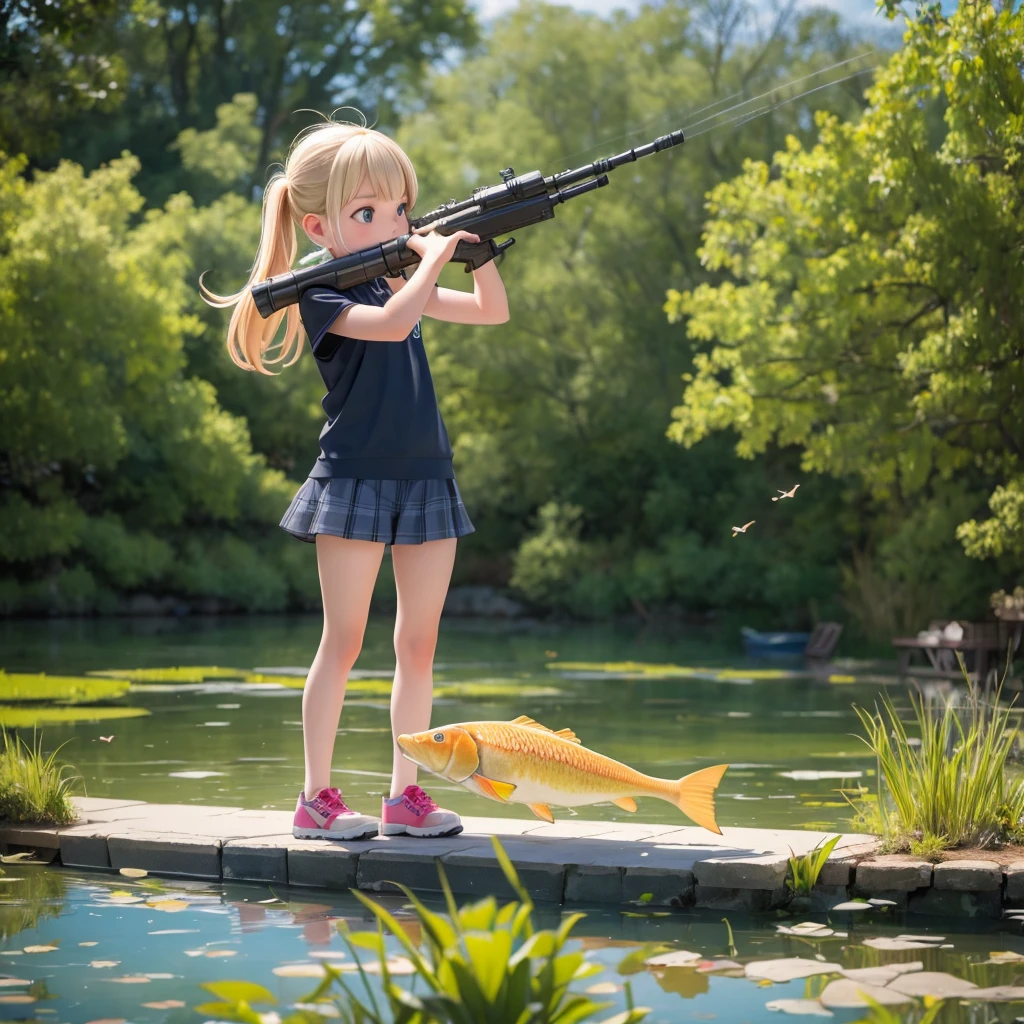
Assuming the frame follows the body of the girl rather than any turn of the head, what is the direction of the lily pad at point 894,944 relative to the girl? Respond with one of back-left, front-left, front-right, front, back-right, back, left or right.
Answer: front

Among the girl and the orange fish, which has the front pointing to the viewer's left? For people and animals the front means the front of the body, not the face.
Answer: the orange fish

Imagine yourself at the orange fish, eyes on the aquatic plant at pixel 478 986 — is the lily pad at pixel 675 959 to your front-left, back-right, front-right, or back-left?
front-left

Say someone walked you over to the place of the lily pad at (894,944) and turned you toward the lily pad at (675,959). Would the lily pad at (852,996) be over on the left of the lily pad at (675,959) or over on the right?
left

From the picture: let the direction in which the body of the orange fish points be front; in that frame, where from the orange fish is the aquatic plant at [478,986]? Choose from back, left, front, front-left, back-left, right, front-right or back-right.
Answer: left

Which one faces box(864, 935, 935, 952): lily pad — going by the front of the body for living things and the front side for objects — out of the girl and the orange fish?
the girl

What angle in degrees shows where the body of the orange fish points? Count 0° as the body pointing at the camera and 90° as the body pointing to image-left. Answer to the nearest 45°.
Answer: approximately 90°

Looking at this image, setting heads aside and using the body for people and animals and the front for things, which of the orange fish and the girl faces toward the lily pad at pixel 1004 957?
the girl

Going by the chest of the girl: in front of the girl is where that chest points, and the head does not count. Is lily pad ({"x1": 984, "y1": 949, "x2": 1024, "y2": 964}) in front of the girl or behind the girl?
in front

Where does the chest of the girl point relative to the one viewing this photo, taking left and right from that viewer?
facing the viewer and to the right of the viewer

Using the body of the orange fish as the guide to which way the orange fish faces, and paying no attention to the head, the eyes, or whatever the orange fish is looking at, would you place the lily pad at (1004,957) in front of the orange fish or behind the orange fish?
behind

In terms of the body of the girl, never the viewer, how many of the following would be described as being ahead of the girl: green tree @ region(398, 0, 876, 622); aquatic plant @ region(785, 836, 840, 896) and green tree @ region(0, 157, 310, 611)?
1

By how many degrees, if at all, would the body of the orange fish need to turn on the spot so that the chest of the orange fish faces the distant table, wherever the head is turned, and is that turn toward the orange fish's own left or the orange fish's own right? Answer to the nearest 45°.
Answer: approximately 90° to the orange fish's own right

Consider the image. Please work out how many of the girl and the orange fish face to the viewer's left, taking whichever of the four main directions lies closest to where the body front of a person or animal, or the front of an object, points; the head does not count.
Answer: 1

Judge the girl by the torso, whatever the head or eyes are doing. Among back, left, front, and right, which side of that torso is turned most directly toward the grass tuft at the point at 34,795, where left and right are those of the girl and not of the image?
back
